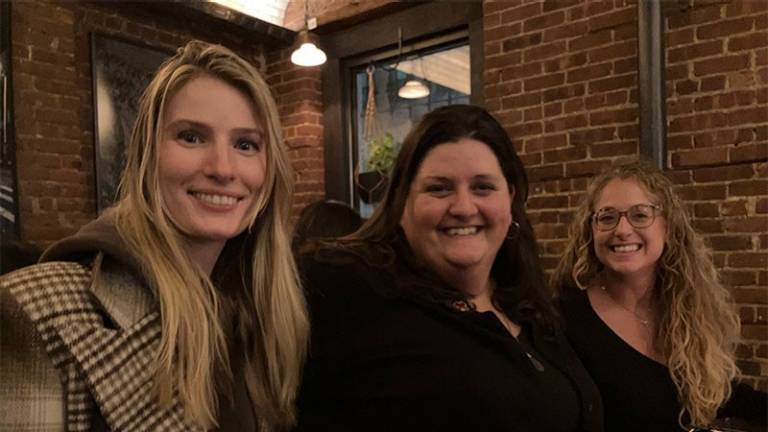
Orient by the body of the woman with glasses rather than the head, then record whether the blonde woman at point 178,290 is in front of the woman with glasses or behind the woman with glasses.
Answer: in front

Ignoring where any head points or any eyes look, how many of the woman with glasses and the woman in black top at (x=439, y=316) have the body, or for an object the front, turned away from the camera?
0

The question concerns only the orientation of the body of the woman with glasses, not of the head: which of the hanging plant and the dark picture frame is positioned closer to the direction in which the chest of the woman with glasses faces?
the dark picture frame

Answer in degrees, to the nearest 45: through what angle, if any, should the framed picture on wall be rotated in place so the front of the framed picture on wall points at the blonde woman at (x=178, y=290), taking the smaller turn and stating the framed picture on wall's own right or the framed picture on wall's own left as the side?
approximately 45° to the framed picture on wall's own right

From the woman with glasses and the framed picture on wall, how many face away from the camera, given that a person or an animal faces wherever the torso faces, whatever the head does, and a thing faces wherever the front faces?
0

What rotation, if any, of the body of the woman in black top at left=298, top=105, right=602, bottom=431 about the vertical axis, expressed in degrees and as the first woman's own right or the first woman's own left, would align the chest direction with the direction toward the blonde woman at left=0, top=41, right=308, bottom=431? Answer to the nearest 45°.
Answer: approximately 90° to the first woman's own right

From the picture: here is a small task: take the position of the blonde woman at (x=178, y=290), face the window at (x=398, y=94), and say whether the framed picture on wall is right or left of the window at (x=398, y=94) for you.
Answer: left

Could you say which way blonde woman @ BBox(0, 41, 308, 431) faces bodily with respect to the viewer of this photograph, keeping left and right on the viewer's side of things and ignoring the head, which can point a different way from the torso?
facing the viewer and to the right of the viewer

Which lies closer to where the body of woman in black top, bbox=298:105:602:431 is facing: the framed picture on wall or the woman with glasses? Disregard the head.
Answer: the woman with glasses

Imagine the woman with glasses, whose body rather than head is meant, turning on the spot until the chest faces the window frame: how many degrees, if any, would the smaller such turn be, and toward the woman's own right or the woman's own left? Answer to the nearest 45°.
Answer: approximately 135° to the woman's own right

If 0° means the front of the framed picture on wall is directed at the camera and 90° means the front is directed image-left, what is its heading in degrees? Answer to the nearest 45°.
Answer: approximately 315°

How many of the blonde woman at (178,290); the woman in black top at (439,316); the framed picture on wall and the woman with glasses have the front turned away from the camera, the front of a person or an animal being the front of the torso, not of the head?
0

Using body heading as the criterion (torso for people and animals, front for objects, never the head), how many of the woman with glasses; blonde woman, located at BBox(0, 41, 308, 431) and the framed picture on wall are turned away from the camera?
0

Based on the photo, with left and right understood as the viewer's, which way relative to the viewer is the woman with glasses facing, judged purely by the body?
facing the viewer

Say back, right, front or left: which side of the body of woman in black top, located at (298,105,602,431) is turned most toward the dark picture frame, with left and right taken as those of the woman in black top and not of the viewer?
back
